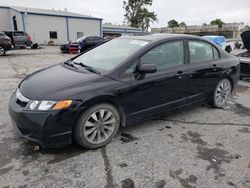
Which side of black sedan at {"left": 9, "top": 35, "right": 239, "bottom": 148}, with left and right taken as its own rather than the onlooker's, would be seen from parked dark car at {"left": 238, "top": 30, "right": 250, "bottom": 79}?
back

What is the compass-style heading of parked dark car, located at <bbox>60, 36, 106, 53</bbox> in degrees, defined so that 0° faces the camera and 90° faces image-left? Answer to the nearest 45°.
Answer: approximately 45°

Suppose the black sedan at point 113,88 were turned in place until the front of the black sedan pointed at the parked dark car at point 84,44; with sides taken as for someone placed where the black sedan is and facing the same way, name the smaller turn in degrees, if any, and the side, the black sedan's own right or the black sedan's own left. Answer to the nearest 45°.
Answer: approximately 135° to the black sedan's own right

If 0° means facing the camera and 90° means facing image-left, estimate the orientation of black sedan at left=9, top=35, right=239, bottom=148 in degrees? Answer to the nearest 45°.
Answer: approximately 45°

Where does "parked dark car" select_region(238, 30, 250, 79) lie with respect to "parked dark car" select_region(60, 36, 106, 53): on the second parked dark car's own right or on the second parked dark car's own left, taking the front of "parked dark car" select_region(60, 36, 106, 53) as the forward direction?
on the second parked dark car's own left

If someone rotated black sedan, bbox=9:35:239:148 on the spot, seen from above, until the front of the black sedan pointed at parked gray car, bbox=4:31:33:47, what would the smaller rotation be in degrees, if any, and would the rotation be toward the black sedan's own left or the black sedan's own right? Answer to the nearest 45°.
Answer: approximately 90° to the black sedan's own right
